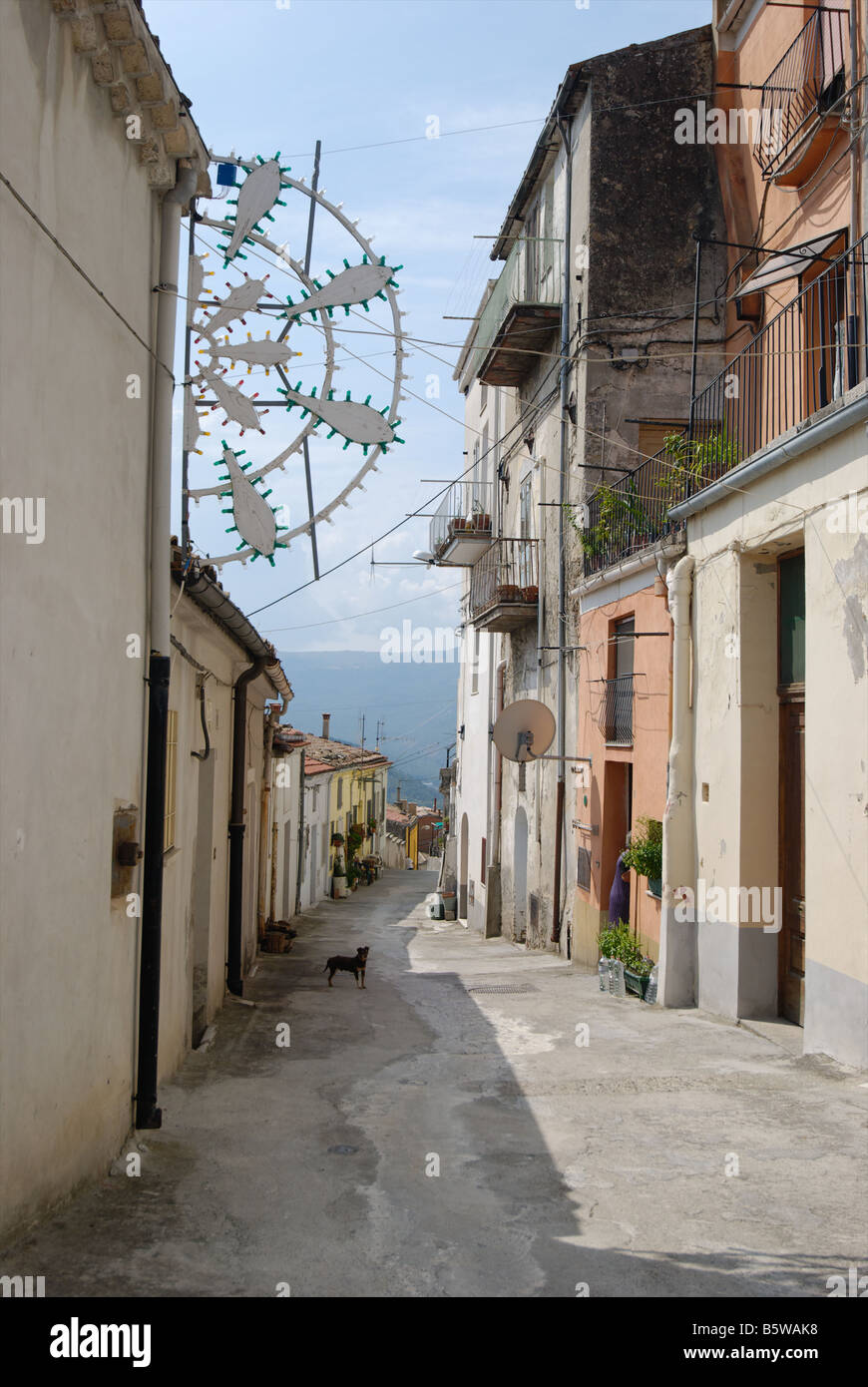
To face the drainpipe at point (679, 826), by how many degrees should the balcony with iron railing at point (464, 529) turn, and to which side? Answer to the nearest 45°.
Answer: approximately 90° to its left

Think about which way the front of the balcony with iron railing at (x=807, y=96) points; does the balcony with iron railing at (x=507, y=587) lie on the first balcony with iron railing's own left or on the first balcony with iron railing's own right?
on the first balcony with iron railing's own right

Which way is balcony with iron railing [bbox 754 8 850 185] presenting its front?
to the viewer's left

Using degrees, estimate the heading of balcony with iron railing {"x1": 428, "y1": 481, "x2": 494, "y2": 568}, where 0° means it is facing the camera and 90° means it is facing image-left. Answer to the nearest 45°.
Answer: approximately 90°

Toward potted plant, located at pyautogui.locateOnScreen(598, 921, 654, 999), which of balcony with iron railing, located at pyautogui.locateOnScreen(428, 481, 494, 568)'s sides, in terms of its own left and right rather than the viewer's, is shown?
left

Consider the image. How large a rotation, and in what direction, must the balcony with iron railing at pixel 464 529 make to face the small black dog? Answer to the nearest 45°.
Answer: approximately 90° to its left

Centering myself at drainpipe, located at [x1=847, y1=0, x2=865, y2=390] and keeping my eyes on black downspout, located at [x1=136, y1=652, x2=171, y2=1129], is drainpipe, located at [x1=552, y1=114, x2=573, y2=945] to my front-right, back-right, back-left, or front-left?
back-right

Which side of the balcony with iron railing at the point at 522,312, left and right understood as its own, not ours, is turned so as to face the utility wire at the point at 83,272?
left

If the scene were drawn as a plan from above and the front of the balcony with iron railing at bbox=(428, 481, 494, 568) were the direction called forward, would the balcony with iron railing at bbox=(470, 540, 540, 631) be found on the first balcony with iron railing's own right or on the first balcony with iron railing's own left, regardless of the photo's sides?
on the first balcony with iron railing's own left

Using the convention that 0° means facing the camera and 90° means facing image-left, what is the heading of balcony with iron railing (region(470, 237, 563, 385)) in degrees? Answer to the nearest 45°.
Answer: approximately 90°

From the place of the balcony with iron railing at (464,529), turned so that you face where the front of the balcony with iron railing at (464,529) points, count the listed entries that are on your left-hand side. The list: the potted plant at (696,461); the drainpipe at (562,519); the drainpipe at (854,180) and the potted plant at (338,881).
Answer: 3
